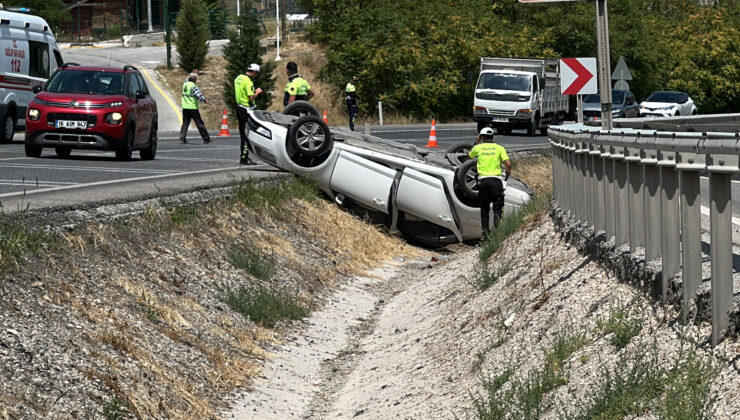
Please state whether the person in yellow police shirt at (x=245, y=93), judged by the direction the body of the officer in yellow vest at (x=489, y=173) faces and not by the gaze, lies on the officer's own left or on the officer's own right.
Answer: on the officer's own left

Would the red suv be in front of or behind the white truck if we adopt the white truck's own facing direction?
in front

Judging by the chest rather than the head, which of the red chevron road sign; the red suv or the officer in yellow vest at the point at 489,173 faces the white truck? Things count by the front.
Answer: the officer in yellow vest

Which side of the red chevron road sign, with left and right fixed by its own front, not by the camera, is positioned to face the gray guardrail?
front

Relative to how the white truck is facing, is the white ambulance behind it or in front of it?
in front

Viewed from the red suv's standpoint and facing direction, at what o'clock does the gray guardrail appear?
The gray guardrail is roughly at 10 o'clock from the red suv.

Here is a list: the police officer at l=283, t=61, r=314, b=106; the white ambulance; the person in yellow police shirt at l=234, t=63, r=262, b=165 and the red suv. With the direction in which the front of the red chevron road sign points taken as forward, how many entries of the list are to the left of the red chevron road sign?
0

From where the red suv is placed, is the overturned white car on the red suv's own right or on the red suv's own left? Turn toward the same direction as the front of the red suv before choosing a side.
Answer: on the red suv's own left

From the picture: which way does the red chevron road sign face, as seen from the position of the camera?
facing the viewer

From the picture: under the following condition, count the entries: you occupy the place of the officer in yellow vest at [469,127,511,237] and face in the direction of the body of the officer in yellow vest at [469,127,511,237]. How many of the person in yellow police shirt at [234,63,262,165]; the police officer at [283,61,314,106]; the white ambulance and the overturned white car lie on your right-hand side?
0

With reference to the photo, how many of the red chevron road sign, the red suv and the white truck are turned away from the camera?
0

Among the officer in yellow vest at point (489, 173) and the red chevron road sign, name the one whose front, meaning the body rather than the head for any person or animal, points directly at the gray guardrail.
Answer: the red chevron road sign

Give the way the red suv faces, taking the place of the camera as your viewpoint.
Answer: facing the viewer and to the left of the viewer

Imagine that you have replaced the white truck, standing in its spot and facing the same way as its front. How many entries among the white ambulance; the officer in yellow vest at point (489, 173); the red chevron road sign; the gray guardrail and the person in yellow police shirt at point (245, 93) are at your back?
0

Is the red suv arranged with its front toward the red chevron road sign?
no
